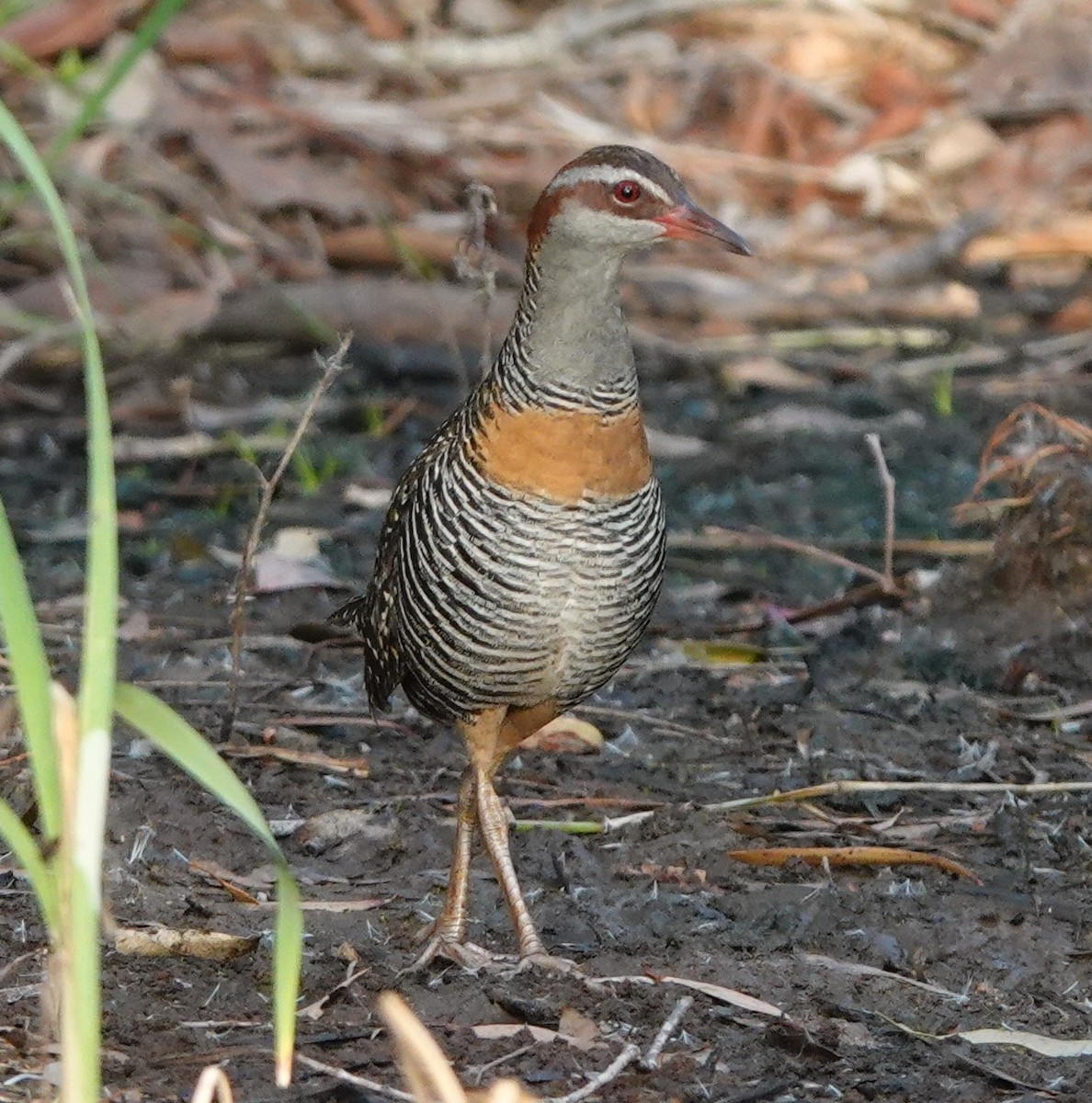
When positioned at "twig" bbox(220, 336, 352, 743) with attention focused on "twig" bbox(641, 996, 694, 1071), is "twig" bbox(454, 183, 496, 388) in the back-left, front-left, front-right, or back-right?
back-left

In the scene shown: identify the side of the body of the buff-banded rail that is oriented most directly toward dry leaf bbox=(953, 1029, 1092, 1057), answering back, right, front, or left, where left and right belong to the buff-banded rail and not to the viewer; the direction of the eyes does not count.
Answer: front

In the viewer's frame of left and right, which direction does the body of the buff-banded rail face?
facing the viewer and to the right of the viewer

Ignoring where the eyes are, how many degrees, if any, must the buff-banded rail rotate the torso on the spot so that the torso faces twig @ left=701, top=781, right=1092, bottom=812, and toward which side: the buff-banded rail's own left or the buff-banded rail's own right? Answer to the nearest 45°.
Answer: approximately 90° to the buff-banded rail's own left

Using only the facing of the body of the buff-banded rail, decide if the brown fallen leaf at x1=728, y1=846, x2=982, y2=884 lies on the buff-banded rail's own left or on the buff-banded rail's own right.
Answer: on the buff-banded rail's own left

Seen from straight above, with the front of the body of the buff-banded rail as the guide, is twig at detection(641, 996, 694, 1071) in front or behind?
in front

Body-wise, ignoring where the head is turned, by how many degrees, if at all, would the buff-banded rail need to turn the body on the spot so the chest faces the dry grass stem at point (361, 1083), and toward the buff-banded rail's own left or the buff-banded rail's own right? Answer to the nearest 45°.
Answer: approximately 45° to the buff-banded rail's own right

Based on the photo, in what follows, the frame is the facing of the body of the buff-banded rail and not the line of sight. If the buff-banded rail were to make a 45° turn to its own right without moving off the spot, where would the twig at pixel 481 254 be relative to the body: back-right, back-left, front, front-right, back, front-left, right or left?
back

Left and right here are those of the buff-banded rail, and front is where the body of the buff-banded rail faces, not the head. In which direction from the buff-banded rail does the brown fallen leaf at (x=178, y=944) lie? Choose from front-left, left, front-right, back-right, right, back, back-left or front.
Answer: right

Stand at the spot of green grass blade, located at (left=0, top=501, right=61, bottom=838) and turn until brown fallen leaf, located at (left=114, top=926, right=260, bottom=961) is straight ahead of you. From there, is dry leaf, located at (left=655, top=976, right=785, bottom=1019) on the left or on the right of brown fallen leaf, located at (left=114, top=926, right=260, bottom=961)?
right
